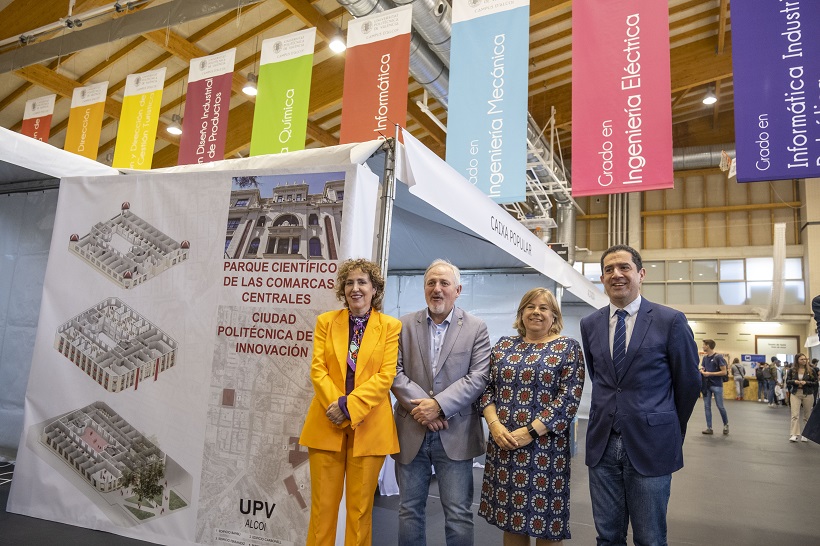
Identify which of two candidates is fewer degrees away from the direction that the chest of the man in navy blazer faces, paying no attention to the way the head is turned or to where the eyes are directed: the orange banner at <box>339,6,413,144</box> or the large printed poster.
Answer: the large printed poster

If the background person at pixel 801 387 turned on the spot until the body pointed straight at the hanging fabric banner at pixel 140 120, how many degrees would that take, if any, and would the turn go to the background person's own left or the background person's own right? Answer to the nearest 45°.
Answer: approximately 45° to the background person's own right

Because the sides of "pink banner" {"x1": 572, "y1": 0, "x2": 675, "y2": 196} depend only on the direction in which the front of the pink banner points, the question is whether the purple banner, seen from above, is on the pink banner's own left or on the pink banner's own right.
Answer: on the pink banner's own left

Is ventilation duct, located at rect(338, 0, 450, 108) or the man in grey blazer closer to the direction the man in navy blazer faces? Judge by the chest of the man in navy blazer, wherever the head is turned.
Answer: the man in grey blazer

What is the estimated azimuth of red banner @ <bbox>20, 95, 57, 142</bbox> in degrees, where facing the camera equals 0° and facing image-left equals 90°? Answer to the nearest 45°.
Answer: approximately 0°

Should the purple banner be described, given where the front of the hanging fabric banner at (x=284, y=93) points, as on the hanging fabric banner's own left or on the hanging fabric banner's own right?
on the hanging fabric banner's own left

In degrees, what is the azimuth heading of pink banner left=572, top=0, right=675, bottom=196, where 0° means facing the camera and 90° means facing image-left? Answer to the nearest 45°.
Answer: approximately 0°

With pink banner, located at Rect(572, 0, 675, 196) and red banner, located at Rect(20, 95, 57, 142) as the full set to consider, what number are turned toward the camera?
2

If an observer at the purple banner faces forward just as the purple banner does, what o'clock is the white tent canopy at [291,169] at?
The white tent canopy is roughly at 2 o'clock from the purple banner.

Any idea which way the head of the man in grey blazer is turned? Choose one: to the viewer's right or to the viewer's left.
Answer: to the viewer's left
